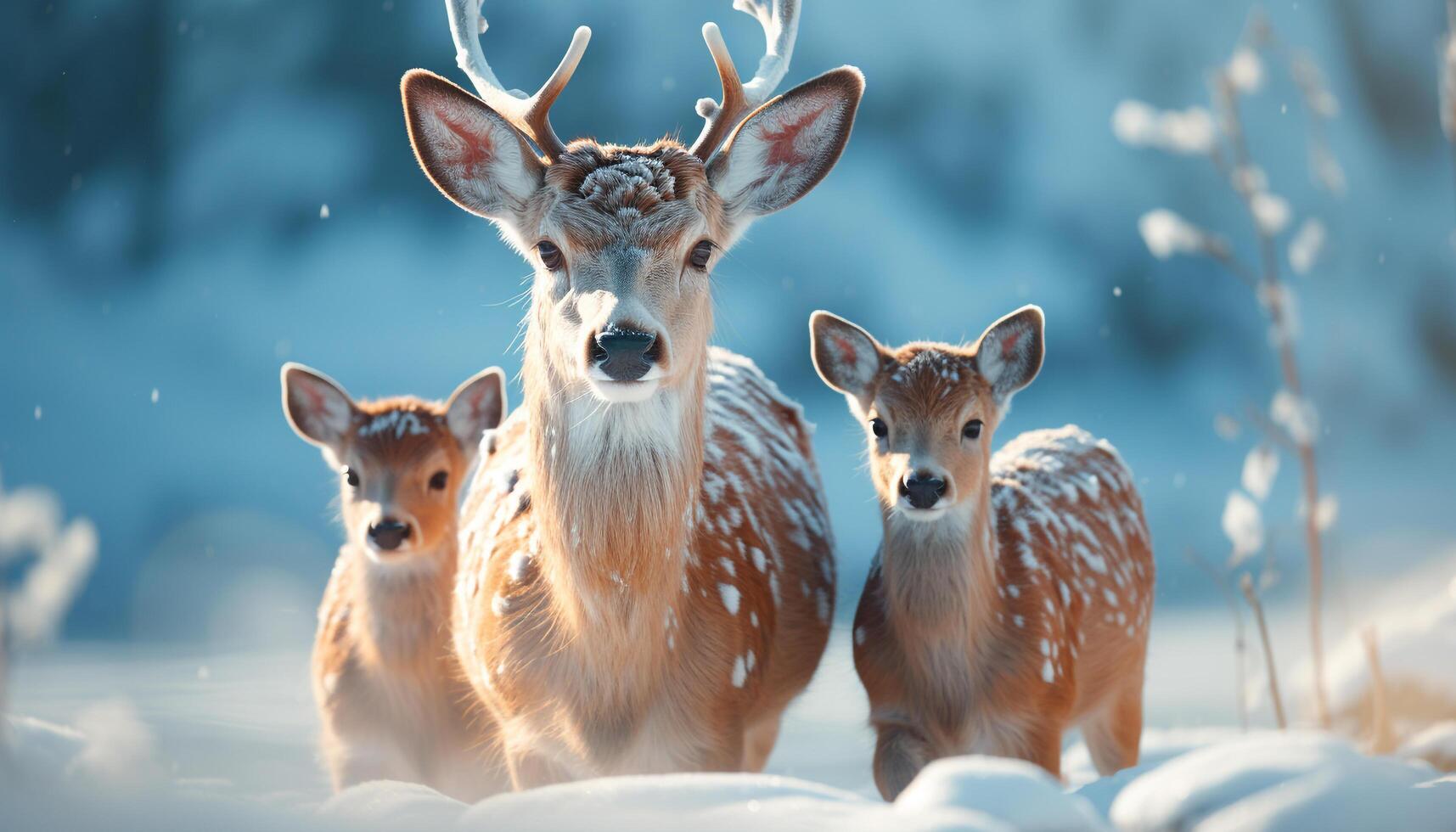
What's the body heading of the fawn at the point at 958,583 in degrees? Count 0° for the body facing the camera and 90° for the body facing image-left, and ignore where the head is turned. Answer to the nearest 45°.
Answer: approximately 45°

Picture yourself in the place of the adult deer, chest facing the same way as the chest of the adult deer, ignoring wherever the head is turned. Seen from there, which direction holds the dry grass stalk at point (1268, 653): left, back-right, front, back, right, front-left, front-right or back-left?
left

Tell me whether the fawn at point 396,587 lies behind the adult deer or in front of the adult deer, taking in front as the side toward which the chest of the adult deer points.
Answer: behind

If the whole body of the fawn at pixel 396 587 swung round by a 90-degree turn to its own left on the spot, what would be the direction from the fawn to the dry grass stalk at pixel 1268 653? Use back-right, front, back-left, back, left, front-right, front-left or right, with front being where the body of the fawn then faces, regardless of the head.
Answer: front-right

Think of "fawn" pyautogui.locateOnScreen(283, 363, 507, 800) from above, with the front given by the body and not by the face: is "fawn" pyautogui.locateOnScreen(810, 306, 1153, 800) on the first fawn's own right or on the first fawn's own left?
on the first fawn's own left

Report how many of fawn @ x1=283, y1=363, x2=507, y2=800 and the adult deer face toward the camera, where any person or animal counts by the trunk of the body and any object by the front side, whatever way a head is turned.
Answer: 2

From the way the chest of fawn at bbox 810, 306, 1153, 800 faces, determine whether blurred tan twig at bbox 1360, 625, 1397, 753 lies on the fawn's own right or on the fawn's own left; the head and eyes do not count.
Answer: on the fawn's own left

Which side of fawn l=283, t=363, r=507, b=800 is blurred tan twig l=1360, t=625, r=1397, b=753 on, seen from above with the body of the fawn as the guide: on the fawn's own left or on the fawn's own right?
on the fawn's own left

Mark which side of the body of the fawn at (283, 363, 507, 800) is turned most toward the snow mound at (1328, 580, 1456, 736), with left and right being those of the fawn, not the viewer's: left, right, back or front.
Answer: left

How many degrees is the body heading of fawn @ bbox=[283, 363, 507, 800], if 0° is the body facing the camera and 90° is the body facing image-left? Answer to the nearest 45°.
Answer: approximately 0°

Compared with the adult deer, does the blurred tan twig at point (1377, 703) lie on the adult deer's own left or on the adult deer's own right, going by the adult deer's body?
on the adult deer's own left
